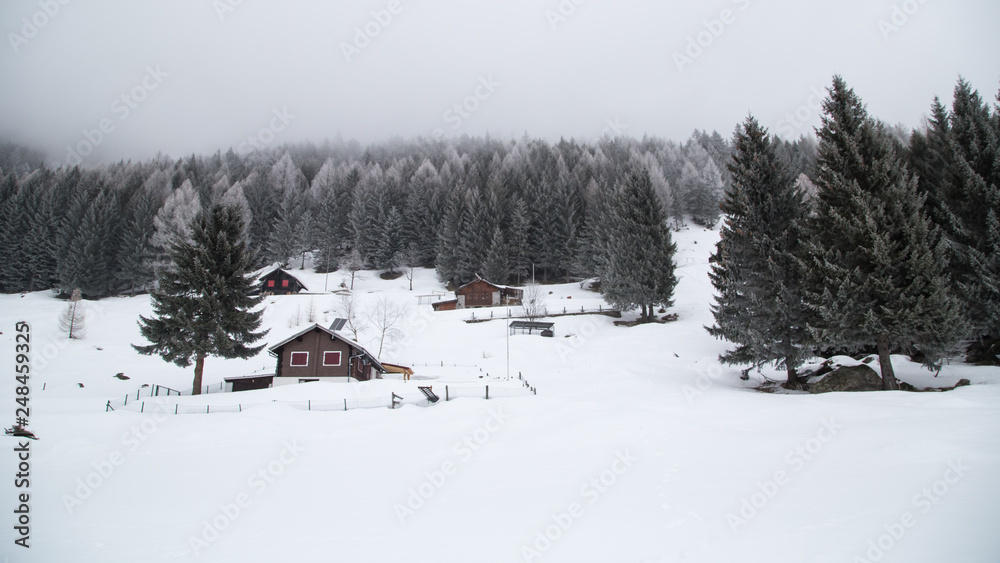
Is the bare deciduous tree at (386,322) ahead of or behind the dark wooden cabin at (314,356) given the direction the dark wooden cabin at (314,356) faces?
behind

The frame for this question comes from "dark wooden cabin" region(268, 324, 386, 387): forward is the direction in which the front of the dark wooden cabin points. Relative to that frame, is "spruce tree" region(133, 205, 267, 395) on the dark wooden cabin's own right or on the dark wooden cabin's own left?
on the dark wooden cabin's own right

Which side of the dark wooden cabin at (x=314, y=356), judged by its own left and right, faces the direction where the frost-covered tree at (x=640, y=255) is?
left

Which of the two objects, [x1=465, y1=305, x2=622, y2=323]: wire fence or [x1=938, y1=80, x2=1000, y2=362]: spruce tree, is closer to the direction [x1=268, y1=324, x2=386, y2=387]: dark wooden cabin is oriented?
the spruce tree

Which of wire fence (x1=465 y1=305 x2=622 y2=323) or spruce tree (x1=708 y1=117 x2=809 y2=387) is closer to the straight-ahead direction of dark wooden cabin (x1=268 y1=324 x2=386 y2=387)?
the spruce tree

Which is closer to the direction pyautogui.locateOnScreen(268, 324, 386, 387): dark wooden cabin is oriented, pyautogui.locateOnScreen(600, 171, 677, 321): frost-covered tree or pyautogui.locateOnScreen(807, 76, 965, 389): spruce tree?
the spruce tree

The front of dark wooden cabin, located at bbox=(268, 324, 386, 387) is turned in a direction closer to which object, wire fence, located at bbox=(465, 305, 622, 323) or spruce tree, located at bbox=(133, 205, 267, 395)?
the spruce tree

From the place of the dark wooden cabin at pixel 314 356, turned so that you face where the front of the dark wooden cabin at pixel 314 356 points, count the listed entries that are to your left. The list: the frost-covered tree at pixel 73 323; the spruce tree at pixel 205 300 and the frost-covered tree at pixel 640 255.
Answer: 1

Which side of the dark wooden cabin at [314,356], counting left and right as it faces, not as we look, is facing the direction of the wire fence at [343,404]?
front

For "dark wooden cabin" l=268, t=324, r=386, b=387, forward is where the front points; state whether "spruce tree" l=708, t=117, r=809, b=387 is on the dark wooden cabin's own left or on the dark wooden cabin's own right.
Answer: on the dark wooden cabin's own left

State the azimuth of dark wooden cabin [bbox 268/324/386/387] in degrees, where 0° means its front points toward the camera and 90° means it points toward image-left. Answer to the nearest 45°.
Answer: approximately 0°

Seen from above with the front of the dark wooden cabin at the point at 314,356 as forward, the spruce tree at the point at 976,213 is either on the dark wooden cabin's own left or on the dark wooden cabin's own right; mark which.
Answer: on the dark wooden cabin's own left

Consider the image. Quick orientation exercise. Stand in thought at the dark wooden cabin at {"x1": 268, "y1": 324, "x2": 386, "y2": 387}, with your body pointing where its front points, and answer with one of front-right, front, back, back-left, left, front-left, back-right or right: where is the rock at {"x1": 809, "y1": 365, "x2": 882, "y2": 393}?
front-left

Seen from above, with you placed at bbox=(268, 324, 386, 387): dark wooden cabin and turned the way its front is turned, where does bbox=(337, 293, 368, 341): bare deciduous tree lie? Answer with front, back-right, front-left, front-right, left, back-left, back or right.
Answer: back
